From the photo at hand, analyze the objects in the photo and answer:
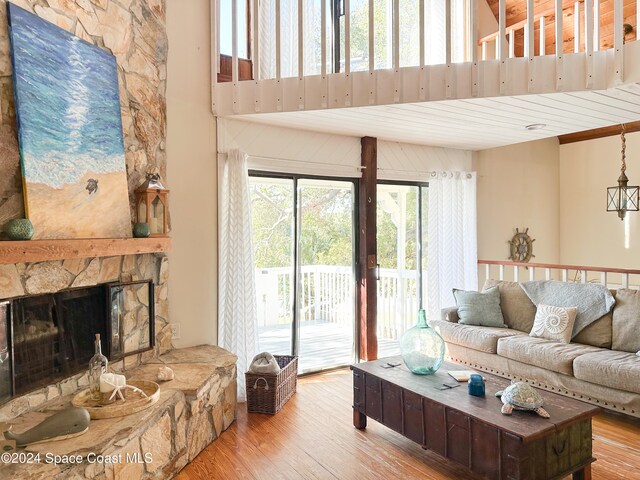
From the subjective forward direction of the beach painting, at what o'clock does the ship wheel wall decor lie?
The ship wheel wall decor is roughly at 10 o'clock from the beach painting.

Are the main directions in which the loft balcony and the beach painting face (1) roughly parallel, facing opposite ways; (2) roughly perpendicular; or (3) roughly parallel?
roughly perpendicular

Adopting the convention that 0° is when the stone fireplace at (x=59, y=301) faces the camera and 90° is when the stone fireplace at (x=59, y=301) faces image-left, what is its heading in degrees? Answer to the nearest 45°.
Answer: approximately 315°

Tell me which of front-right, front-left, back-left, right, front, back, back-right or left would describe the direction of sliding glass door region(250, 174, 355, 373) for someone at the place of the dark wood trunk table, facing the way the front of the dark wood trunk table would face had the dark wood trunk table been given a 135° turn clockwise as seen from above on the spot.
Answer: front-left

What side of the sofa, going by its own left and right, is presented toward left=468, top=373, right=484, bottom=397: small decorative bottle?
front

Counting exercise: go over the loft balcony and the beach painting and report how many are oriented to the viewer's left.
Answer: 0

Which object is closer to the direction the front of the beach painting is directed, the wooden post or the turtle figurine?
the turtle figurine

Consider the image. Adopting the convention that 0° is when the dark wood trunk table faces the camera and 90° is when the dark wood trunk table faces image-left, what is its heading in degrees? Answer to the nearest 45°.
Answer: approximately 45°

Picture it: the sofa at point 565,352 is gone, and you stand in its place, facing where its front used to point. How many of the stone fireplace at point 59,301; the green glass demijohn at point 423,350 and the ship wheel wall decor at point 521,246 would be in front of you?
2

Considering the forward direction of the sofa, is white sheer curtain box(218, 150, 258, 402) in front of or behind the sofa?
in front

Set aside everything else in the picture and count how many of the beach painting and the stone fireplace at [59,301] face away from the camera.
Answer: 0

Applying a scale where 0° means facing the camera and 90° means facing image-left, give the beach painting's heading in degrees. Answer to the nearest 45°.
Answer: approximately 315°

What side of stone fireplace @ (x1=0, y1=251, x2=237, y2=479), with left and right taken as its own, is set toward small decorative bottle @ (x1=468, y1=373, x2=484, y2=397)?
front
